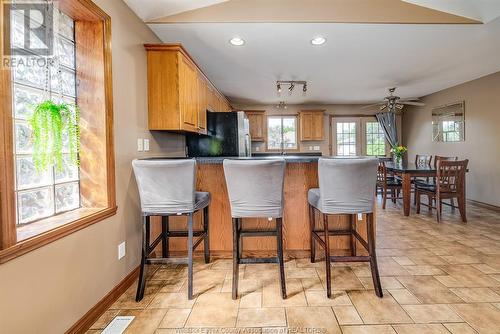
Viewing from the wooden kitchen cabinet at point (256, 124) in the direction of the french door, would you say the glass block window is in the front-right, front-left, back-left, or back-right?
back-right

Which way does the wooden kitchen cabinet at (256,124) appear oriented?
toward the camera

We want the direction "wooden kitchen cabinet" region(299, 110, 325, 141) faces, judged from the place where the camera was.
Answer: facing the viewer

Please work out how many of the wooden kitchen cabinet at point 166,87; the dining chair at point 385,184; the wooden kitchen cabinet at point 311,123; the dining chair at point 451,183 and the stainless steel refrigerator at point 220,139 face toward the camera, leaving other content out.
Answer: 1

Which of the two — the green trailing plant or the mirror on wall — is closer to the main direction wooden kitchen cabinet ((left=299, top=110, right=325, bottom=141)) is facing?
the green trailing plant

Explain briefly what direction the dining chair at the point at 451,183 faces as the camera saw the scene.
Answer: facing away from the viewer and to the left of the viewer

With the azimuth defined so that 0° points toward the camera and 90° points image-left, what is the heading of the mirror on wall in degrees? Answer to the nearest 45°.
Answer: approximately 45°

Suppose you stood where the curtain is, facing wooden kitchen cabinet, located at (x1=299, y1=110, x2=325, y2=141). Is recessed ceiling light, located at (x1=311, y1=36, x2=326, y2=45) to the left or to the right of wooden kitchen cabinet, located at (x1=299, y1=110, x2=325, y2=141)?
left

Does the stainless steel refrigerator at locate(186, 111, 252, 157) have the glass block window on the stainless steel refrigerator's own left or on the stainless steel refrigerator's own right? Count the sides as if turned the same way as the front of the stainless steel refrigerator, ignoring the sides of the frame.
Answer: on the stainless steel refrigerator's own right

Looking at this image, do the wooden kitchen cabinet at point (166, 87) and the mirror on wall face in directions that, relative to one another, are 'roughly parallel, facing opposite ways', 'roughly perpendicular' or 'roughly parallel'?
roughly parallel, facing opposite ways

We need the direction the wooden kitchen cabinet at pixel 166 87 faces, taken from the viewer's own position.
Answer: facing to the right of the viewer

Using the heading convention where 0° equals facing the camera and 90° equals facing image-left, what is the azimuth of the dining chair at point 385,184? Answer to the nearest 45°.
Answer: approximately 225°

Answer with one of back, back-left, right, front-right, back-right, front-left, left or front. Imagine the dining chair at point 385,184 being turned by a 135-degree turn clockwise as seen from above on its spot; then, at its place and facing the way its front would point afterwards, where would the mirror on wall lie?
back-left

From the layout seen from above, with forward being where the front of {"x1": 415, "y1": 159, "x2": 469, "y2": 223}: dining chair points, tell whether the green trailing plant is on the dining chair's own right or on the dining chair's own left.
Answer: on the dining chair's own left

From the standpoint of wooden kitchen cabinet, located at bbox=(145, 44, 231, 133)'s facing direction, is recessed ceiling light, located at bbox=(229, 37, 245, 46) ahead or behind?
ahead
